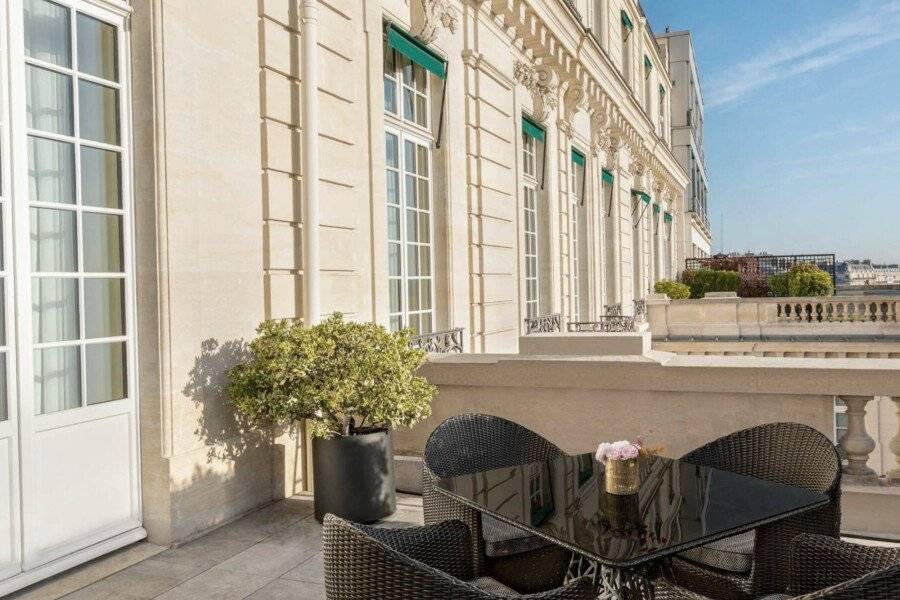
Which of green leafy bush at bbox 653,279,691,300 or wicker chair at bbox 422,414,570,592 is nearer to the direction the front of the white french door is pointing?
the wicker chair

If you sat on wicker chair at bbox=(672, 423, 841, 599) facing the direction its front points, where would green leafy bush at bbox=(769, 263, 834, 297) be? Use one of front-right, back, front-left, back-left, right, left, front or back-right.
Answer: back-right

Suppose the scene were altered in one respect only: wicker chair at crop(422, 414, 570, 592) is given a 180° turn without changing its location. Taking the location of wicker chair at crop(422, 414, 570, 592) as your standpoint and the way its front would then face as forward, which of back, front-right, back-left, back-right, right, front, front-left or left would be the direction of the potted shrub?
front

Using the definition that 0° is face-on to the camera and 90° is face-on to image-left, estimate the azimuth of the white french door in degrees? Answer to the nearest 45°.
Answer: approximately 315°

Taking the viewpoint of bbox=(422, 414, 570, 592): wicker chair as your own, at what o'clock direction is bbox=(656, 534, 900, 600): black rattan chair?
The black rattan chair is roughly at 12 o'clock from the wicker chair.

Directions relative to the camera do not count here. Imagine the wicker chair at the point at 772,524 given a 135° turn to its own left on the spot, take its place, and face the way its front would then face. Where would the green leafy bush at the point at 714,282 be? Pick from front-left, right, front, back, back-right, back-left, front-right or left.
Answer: left

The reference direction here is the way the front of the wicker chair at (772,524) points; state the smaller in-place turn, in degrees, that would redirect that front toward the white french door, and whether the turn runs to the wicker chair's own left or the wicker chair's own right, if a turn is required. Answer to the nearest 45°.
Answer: approximately 45° to the wicker chair's own right

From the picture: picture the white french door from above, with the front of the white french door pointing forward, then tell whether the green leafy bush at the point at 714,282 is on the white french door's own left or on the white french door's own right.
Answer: on the white french door's own left

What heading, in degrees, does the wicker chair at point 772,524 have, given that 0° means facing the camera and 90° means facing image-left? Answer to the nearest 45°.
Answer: approximately 45°

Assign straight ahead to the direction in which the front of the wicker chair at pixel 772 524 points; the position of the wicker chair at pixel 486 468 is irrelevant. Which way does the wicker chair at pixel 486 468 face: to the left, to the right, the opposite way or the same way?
to the left

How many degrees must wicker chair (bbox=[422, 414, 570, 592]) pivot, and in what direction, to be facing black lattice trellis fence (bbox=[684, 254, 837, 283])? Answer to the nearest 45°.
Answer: approximately 90° to its left

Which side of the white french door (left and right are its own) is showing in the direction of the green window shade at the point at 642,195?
left

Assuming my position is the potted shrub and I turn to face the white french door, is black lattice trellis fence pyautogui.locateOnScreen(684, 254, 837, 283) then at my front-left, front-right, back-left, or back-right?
back-right

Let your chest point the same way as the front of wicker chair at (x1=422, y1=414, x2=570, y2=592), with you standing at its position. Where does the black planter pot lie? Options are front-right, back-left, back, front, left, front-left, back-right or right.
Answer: back
